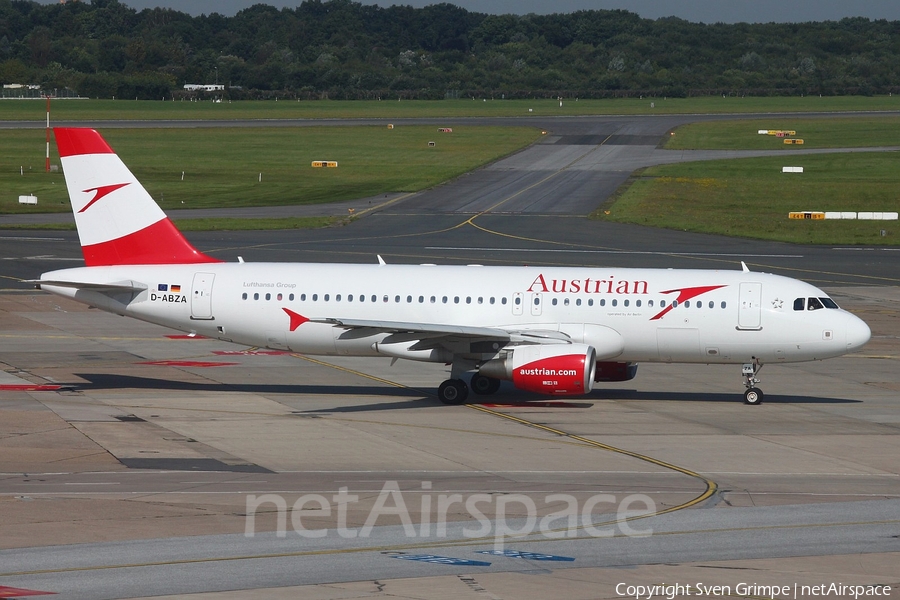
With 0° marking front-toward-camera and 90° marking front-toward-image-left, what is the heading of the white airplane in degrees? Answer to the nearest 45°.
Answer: approximately 270°
